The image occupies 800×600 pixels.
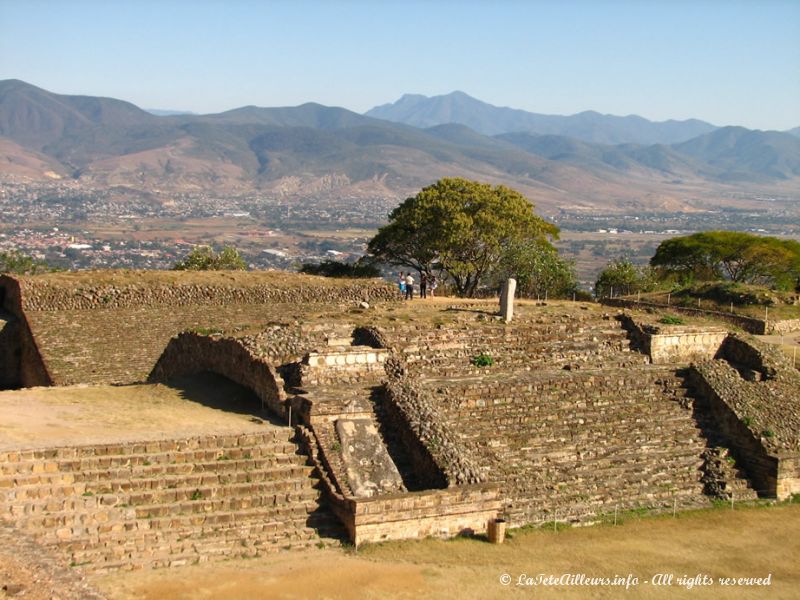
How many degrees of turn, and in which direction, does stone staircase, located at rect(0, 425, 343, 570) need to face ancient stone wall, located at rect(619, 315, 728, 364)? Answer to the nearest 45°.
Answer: approximately 135° to its left

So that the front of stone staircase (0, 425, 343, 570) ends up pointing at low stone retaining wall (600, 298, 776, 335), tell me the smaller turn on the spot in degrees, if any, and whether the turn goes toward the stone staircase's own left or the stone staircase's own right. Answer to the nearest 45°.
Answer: approximately 135° to the stone staircase's own left

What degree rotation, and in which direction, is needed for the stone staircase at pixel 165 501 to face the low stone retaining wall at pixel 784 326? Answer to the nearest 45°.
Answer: approximately 135° to its left

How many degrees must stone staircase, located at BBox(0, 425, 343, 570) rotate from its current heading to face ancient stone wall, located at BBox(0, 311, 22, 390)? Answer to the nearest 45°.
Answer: approximately 180°

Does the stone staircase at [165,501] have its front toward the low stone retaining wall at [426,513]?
no

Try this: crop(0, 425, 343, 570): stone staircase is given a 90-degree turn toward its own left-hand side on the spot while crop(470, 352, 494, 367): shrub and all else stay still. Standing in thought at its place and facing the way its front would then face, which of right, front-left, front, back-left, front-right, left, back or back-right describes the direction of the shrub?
front-left

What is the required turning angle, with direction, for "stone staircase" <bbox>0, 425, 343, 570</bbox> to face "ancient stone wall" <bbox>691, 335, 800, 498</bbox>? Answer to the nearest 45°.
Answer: approximately 90° to its left

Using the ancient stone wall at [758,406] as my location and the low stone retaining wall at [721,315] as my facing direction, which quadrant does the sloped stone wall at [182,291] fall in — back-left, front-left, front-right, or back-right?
front-left

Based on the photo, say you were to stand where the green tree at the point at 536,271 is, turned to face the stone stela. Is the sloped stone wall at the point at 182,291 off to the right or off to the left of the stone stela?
right

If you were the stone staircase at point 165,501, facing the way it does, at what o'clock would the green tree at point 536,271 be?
The green tree is roughly at 7 o'clock from the stone staircase.

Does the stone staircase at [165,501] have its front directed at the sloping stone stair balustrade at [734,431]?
no

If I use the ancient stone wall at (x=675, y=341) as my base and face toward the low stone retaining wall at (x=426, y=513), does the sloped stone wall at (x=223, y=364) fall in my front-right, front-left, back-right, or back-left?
front-right

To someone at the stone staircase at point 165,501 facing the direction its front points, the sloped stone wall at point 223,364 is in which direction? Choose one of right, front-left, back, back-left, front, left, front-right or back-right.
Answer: back

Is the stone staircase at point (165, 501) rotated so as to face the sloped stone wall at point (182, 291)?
no

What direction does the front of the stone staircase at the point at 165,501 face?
toward the camera

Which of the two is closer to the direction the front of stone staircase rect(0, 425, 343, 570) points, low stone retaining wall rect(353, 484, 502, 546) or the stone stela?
the low stone retaining wall
